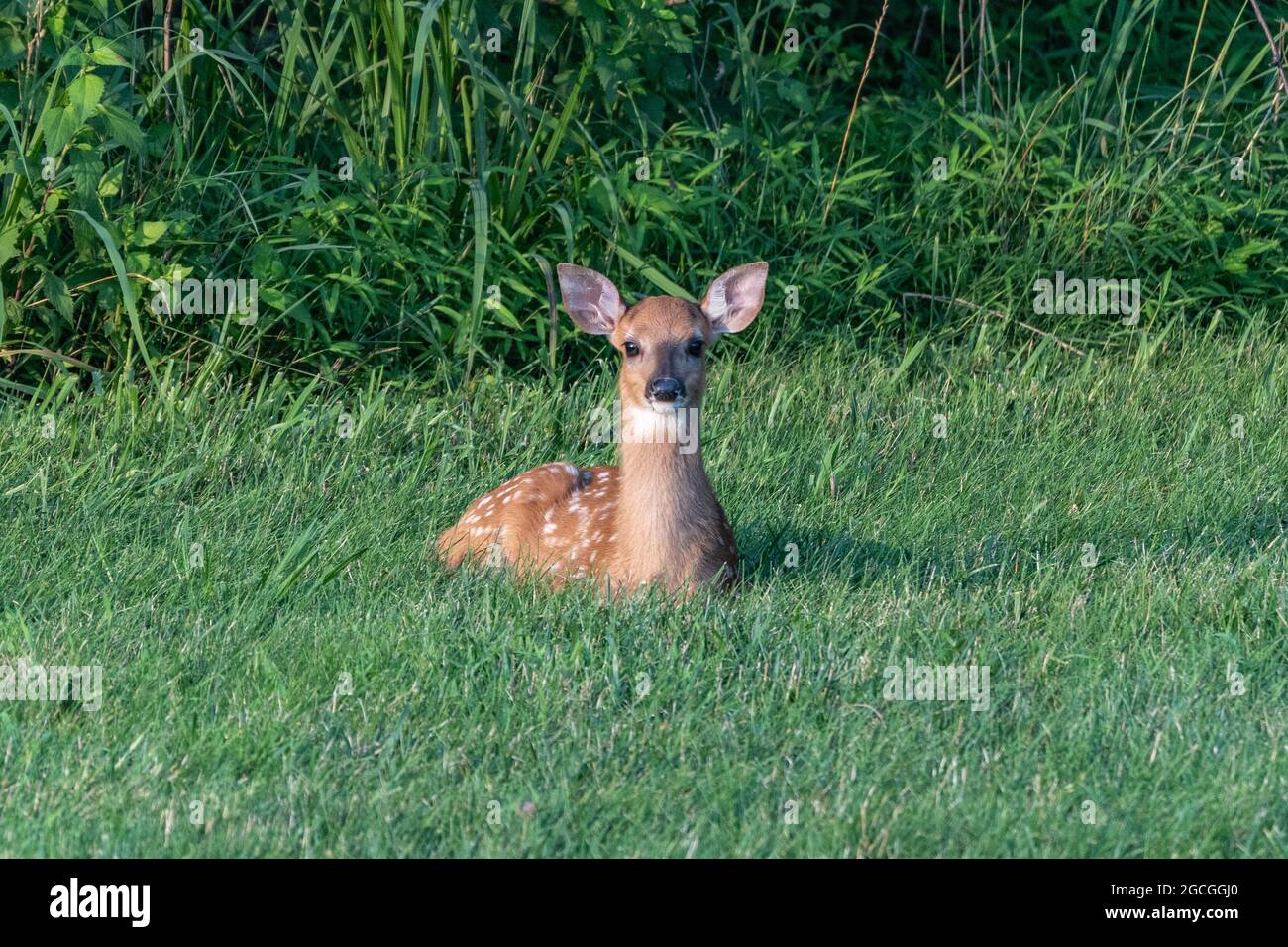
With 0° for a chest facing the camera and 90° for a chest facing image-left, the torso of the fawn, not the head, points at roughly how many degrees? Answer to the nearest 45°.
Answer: approximately 315°
